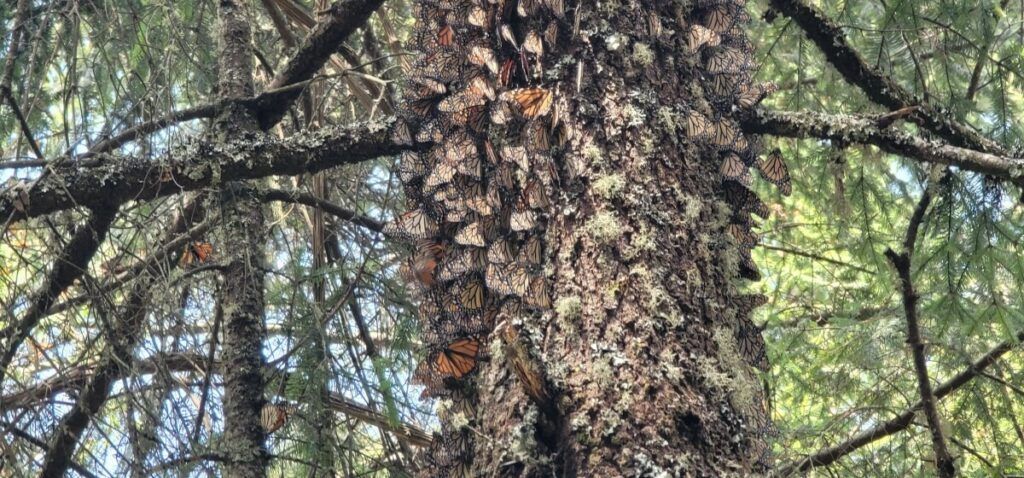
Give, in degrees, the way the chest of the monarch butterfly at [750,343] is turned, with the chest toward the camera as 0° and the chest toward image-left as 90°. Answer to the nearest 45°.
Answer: approximately 90°
